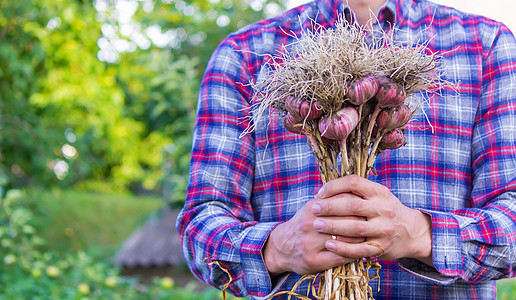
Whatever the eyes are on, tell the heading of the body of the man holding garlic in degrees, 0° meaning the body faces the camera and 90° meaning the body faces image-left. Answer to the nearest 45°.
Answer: approximately 0°

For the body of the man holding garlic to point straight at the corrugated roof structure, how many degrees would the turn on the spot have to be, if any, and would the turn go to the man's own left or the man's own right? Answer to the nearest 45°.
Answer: approximately 135° to the man's own right
